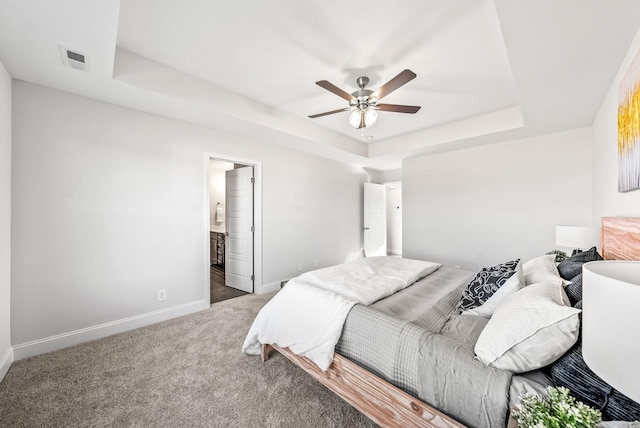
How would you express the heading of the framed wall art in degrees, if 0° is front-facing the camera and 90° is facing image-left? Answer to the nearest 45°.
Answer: approximately 90°

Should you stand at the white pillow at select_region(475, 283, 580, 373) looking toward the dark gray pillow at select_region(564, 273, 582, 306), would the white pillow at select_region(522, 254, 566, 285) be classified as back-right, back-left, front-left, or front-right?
front-left

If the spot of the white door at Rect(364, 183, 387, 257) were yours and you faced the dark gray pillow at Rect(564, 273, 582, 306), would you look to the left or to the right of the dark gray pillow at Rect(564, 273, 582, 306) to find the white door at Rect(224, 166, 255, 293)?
right

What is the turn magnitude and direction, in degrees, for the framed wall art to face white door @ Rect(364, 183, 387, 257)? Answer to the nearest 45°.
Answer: approximately 45° to its right

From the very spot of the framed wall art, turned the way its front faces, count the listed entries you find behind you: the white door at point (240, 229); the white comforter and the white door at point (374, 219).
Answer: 0

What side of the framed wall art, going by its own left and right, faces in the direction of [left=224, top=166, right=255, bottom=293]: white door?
front

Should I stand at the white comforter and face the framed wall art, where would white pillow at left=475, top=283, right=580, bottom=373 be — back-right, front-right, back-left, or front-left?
front-right
